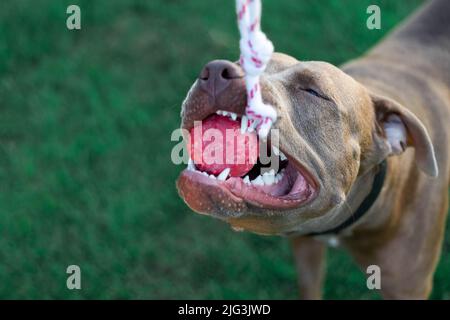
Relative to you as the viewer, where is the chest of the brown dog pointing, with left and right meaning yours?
facing the viewer and to the left of the viewer
